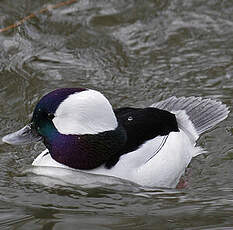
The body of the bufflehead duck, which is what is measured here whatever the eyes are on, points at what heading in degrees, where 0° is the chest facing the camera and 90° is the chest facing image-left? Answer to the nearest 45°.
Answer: approximately 90°
